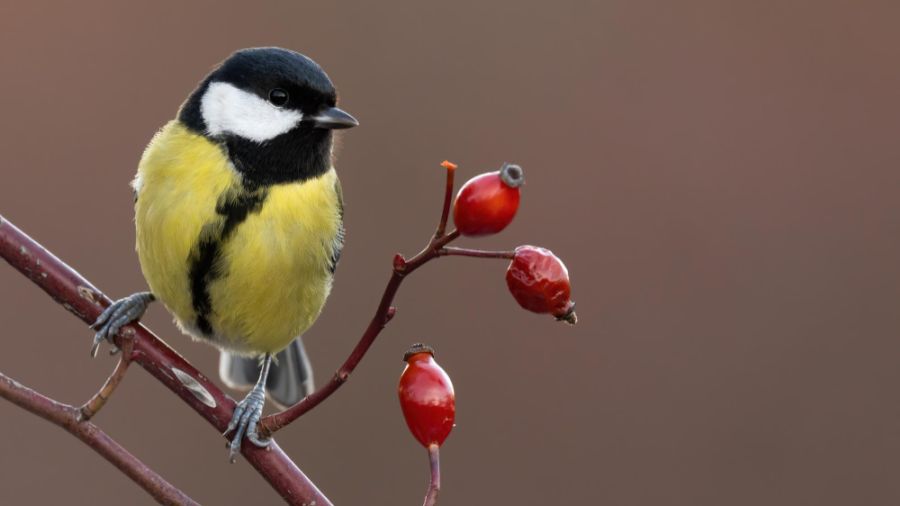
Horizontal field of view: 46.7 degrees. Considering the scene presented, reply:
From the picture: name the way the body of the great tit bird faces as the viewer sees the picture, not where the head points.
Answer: toward the camera

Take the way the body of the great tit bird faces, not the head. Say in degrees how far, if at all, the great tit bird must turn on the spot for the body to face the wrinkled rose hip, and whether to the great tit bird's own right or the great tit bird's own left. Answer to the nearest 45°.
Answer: approximately 45° to the great tit bird's own left

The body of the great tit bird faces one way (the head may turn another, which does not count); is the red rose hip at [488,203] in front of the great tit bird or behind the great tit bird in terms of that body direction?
in front

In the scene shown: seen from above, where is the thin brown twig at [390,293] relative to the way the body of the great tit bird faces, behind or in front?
in front

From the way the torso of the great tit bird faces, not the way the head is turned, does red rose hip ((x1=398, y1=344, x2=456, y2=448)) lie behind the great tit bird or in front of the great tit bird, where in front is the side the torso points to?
in front
